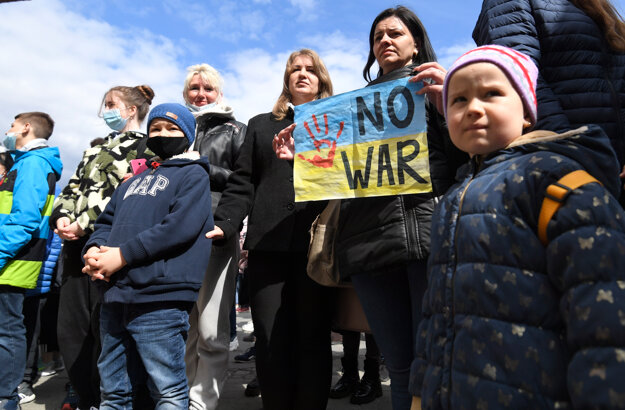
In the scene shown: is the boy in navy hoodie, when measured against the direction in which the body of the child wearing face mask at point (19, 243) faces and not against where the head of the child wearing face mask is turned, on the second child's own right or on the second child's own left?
on the second child's own left

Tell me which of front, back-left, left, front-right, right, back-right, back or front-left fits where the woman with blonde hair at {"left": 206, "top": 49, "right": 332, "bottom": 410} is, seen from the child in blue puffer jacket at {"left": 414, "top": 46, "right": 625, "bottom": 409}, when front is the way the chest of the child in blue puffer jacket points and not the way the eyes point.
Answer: right

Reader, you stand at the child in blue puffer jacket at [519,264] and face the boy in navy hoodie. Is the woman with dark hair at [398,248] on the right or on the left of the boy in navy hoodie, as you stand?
right

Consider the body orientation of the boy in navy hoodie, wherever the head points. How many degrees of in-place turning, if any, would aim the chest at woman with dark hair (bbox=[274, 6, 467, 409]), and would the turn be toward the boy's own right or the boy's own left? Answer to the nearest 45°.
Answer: approximately 90° to the boy's own left

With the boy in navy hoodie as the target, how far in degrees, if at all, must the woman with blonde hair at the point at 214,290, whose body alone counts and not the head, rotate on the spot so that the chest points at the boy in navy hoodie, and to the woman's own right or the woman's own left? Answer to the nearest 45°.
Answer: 0° — they already face them

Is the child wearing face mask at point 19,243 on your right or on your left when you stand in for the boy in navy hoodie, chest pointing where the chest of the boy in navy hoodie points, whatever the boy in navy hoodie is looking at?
on your right

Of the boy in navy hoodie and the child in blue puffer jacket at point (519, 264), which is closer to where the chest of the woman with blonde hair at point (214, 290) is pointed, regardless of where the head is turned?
the boy in navy hoodie

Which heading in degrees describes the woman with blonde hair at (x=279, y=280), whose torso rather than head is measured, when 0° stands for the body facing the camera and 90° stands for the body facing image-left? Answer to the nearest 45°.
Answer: approximately 0°

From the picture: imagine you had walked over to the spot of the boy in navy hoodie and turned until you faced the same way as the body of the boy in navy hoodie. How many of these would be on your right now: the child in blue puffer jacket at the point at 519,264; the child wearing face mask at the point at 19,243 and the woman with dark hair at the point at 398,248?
1

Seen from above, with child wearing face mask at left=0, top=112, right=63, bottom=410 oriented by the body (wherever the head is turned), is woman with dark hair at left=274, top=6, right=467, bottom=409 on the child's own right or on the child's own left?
on the child's own left

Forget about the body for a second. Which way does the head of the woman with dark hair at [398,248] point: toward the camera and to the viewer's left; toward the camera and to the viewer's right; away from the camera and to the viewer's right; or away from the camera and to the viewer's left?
toward the camera and to the viewer's left

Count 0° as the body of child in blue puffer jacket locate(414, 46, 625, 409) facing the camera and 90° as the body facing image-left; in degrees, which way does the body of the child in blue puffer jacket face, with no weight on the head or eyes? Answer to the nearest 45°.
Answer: approximately 45°

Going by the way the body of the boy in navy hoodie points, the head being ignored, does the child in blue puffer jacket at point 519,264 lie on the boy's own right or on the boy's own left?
on the boy's own left

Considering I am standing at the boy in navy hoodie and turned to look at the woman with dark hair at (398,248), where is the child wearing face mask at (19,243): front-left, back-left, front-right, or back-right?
back-left
